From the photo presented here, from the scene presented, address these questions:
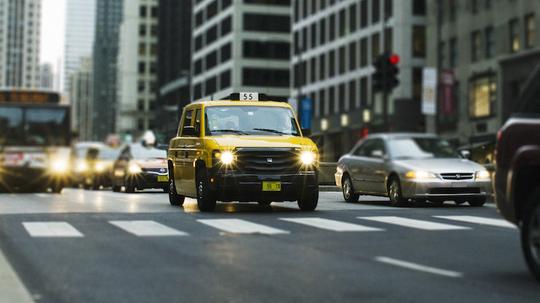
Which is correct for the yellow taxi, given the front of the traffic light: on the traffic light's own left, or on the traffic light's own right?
on the traffic light's own right

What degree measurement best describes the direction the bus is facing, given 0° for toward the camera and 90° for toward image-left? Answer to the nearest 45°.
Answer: approximately 0°

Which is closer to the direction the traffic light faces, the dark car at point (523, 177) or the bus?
the dark car

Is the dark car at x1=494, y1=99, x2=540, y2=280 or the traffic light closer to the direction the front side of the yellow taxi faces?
the dark car

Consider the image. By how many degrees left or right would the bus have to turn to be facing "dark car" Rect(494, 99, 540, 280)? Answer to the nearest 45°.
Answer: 0° — it already faces it

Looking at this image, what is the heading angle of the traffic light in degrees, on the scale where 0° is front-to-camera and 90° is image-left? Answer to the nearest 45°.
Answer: approximately 315°

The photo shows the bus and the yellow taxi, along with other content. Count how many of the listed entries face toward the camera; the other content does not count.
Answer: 2

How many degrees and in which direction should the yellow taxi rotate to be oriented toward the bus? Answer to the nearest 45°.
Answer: approximately 135° to its right
